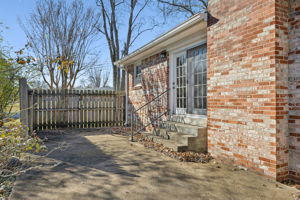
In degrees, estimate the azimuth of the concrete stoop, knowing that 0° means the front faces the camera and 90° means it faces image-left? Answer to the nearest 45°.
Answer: approximately 45°

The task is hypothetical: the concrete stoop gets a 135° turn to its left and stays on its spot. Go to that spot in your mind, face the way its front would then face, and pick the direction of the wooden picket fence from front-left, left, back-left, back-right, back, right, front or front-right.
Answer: back-left
